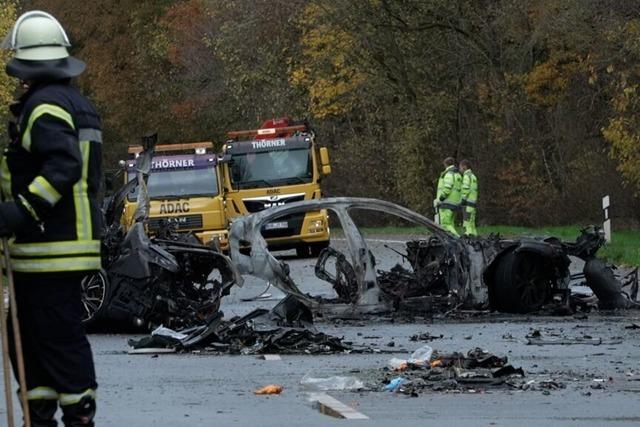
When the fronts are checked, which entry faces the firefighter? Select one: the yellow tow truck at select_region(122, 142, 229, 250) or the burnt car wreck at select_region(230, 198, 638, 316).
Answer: the yellow tow truck

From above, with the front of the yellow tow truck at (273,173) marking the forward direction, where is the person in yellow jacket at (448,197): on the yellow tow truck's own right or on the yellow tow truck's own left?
on the yellow tow truck's own left

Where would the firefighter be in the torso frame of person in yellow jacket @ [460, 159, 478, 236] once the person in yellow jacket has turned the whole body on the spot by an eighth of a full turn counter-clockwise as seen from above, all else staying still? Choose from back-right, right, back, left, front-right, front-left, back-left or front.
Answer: front-left

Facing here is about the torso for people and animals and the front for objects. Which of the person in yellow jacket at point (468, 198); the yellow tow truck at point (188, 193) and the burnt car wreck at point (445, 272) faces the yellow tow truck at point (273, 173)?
the person in yellow jacket

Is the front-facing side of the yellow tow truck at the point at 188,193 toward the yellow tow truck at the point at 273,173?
no

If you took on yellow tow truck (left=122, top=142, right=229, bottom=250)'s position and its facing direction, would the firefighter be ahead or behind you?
ahead

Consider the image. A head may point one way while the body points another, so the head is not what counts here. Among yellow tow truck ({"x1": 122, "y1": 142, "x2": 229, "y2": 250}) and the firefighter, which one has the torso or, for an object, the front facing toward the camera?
the yellow tow truck

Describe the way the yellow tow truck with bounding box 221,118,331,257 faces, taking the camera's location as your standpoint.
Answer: facing the viewer

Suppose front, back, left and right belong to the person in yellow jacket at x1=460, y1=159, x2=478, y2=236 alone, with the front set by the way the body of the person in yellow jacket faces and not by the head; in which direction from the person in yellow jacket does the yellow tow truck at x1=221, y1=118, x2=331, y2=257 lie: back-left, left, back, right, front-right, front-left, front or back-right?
front
